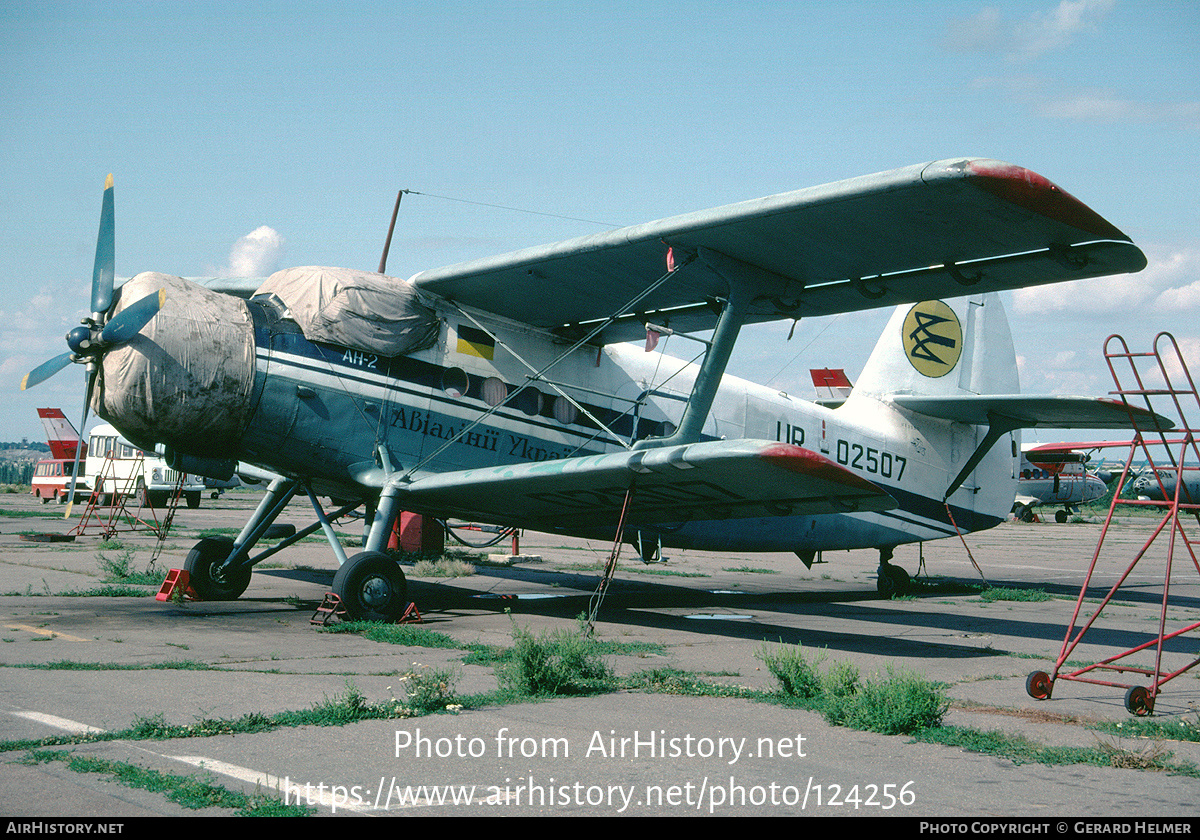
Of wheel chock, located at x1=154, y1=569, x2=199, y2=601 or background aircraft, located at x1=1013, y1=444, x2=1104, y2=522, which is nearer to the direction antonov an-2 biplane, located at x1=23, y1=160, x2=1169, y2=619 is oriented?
the wheel chock

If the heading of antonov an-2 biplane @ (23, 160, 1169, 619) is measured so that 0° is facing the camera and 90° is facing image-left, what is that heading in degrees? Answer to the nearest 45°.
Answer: approximately 45°

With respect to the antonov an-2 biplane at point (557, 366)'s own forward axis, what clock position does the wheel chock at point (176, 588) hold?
The wheel chock is roughly at 2 o'clock from the antonov an-2 biplane.

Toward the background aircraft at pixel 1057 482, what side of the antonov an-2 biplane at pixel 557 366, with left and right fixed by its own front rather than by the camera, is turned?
back

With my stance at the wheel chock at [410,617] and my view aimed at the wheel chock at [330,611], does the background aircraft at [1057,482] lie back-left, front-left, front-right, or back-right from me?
back-right
